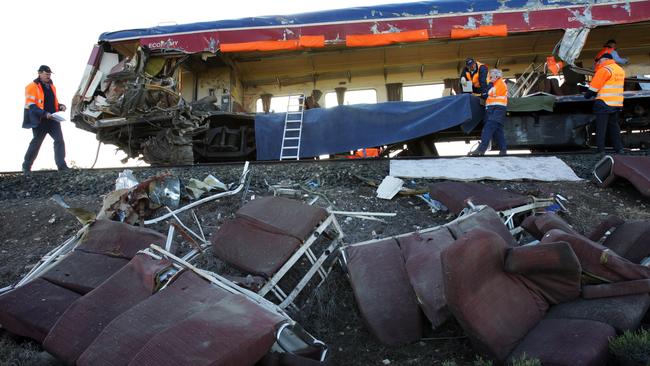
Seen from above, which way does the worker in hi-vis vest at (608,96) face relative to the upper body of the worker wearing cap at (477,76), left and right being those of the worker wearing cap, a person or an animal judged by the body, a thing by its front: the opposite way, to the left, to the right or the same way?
to the right

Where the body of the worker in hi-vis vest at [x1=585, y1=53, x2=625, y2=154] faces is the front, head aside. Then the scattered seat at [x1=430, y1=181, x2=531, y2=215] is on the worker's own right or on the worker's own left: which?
on the worker's own left

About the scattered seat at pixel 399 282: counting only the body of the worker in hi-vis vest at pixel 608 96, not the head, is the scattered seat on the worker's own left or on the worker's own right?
on the worker's own left

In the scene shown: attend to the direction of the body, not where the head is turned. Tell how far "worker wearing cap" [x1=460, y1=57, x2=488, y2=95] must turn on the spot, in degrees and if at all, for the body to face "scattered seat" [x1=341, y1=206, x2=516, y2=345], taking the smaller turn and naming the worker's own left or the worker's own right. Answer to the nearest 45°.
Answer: approximately 45° to the worker's own left

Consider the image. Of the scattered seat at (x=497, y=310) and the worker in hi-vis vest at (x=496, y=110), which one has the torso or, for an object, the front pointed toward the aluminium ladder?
the worker in hi-vis vest

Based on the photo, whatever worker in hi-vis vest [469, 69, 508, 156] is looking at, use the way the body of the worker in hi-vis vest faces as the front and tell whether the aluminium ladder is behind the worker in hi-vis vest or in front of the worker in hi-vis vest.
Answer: in front

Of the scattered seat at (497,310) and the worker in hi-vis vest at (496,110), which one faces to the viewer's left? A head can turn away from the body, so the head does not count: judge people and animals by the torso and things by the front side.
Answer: the worker in hi-vis vest

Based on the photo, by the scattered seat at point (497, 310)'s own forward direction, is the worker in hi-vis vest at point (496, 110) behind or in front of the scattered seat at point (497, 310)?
behind

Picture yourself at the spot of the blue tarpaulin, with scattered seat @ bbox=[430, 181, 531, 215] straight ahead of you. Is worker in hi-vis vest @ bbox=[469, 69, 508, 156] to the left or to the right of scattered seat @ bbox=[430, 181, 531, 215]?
left

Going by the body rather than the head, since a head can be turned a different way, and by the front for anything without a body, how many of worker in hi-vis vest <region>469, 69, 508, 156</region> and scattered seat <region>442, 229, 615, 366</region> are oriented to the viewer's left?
1

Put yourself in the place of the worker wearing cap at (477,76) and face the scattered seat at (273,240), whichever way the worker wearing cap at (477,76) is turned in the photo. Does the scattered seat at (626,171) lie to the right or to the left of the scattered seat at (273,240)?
left

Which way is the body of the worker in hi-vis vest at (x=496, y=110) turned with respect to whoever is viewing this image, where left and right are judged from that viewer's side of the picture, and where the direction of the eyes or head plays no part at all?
facing to the left of the viewer
